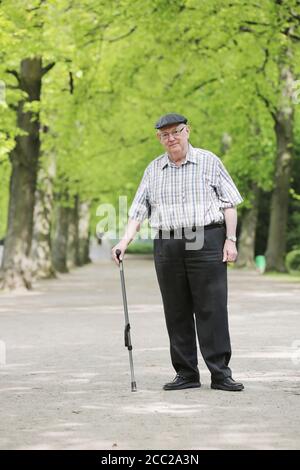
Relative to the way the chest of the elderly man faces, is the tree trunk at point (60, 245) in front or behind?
behind

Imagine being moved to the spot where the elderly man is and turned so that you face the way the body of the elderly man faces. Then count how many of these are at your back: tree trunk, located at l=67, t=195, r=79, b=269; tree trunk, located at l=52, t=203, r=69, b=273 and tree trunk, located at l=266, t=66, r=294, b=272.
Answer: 3

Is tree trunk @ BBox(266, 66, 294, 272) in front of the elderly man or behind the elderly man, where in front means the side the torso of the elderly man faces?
behind

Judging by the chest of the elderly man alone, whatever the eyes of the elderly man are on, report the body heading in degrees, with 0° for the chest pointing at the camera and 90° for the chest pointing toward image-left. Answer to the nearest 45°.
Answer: approximately 0°

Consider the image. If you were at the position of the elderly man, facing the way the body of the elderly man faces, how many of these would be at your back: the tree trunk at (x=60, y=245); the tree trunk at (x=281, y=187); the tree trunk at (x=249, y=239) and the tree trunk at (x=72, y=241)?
4

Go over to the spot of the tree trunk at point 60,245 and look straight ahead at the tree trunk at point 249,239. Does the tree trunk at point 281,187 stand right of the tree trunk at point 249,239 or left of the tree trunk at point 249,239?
right

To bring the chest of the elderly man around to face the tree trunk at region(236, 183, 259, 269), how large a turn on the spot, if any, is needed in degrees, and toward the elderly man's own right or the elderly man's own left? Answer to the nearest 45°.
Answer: approximately 180°

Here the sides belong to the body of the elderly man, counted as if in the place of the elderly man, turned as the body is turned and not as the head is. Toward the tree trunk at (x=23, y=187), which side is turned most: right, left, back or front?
back

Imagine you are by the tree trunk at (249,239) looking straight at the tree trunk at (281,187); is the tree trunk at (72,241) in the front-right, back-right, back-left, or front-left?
back-right
